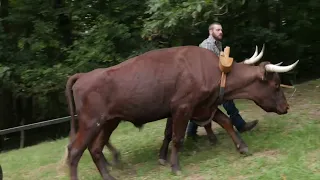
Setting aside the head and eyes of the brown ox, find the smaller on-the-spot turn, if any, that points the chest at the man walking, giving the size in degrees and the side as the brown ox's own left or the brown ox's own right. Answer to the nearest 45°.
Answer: approximately 45° to the brown ox's own left

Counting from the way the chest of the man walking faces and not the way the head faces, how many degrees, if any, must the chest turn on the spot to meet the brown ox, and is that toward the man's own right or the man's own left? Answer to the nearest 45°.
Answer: approximately 135° to the man's own right

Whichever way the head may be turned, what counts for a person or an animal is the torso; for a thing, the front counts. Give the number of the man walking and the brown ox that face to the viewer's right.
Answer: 2

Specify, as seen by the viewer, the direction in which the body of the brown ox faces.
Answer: to the viewer's right

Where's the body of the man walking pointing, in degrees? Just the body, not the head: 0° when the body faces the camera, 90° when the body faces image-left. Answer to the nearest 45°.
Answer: approximately 270°
